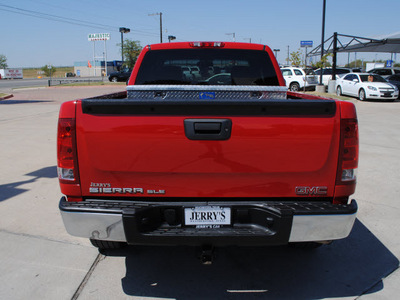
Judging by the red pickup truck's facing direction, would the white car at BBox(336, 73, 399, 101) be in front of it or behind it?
in front

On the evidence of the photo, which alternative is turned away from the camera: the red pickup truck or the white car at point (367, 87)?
the red pickup truck

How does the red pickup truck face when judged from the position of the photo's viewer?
facing away from the viewer

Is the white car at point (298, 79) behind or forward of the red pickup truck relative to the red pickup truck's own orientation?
forward

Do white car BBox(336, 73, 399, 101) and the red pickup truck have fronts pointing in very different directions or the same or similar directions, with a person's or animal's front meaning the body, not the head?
very different directions

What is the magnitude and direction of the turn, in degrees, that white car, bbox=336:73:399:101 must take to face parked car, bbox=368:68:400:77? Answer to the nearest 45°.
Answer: approximately 135° to its left

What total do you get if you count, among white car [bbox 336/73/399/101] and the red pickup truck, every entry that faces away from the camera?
1
